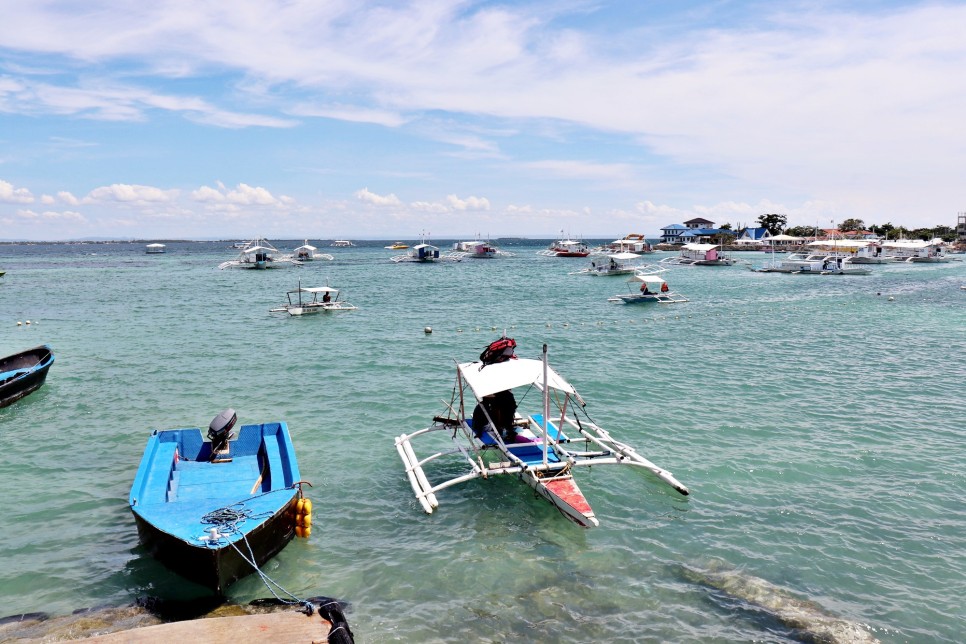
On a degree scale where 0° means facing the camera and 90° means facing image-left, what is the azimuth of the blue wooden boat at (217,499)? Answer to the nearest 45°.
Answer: approximately 0°

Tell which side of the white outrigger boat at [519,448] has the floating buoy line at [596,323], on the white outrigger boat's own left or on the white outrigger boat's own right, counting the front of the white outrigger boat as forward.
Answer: on the white outrigger boat's own left

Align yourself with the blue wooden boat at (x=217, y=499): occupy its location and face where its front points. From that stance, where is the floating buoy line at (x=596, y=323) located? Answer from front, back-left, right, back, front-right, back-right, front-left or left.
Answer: back-left

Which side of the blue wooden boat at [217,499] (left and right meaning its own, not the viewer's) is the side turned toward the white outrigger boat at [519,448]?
left

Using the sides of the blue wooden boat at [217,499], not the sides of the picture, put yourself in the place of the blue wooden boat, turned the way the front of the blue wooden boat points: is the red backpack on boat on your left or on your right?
on your left

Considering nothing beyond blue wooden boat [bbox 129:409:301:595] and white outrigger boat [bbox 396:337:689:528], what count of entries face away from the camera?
0

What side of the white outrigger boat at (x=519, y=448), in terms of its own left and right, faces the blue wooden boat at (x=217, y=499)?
right

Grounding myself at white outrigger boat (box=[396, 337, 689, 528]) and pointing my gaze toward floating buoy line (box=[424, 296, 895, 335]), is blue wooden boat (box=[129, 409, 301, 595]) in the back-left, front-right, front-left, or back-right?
back-left

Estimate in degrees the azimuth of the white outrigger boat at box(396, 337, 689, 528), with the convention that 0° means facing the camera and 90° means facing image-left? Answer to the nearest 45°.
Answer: approximately 315°
